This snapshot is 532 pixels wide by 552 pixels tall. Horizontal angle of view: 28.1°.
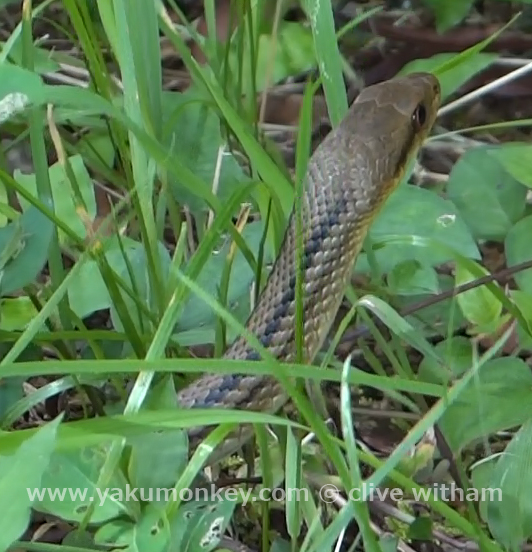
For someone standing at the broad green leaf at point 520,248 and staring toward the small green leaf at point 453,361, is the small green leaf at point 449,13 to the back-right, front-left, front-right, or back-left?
back-right

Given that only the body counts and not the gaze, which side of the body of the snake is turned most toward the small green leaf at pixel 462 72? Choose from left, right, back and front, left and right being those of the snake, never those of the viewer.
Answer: front

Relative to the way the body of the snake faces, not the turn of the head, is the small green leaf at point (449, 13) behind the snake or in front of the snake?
in front

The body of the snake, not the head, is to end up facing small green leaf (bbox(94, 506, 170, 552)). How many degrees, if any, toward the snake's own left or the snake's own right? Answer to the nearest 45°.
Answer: approximately 135° to the snake's own right

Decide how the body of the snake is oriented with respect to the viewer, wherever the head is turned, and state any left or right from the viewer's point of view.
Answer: facing away from the viewer and to the right of the viewer

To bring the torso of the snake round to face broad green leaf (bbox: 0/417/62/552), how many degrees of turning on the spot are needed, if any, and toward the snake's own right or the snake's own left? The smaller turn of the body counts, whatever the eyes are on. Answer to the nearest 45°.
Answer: approximately 135° to the snake's own right

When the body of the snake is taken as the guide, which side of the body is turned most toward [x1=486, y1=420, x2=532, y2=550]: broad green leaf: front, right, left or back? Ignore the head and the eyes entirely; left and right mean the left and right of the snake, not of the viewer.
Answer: right

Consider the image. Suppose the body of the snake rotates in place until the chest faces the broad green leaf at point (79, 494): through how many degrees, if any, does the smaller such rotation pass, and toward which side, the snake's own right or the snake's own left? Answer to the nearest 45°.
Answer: approximately 180°

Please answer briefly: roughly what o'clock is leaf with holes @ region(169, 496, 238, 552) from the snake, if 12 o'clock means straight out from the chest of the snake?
The leaf with holes is roughly at 5 o'clock from the snake.
